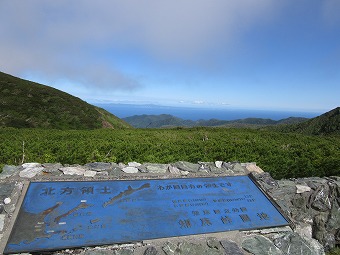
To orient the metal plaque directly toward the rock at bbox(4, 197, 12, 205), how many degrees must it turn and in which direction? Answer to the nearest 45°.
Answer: approximately 90° to its right

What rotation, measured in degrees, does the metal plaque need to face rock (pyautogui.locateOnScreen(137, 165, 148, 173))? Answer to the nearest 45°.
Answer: approximately 180°

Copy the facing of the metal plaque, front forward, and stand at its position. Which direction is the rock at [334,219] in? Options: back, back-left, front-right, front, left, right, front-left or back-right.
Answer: left

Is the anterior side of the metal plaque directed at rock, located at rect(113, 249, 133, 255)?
yes

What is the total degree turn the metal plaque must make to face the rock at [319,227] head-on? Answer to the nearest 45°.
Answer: approximately 90° to its left

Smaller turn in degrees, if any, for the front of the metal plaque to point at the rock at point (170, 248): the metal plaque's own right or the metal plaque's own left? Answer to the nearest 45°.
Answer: approximately 45° to the metal plaque's own left

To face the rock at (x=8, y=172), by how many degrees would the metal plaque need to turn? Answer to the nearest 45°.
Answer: approximately 90° to its right

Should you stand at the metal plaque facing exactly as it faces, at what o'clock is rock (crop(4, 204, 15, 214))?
The rock is roughly at 3 o'clock from the metal plaque.

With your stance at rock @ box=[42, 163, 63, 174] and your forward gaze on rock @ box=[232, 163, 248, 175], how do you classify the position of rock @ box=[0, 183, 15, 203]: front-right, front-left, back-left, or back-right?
back-right

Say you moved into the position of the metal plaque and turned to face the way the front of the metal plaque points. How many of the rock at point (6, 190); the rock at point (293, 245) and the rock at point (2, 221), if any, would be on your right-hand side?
2

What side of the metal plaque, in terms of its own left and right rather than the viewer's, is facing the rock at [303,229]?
left

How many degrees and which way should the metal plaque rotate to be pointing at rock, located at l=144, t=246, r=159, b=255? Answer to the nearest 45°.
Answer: approximately 45° to its left

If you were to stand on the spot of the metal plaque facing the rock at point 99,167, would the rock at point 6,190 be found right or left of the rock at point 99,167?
left

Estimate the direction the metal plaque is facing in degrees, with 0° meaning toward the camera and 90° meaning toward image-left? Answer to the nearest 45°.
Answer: approximately 0°
